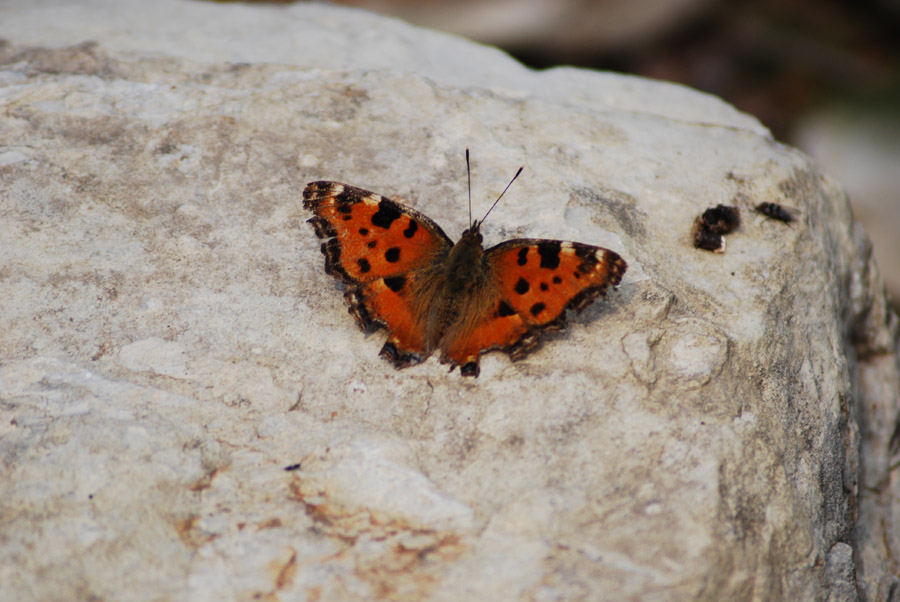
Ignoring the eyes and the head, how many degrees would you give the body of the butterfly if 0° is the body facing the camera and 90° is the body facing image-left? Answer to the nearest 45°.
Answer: approximately 180°
